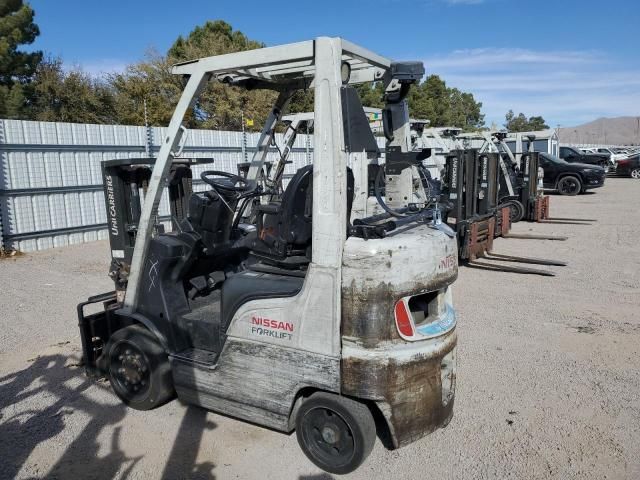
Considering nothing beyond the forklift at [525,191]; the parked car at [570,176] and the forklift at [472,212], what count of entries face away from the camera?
0

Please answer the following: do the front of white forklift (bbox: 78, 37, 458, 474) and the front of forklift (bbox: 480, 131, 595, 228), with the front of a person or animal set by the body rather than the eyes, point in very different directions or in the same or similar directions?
very different directions

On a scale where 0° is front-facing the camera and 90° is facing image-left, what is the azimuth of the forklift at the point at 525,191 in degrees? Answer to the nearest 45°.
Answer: approximately 315°

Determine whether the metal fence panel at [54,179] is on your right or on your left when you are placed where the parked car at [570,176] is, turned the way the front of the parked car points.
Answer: on your right

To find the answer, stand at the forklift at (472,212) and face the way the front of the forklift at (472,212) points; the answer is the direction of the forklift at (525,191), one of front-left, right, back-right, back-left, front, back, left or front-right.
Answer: back-left

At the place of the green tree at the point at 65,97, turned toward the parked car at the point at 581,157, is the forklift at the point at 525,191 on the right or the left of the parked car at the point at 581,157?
right

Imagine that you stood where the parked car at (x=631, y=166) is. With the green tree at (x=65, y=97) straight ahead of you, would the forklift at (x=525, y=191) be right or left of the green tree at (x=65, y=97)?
left

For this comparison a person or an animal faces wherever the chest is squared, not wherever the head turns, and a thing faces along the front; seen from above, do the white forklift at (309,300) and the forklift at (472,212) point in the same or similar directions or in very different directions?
very different directions

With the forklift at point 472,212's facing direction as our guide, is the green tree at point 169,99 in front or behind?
behind

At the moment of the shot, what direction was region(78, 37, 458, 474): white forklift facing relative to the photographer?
facing away from the viewer and to the left of the viewer

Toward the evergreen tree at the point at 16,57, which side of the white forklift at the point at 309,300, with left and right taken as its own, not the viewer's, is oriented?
front

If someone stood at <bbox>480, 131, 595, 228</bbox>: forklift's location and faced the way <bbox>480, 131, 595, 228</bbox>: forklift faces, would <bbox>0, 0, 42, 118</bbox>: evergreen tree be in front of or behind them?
behind

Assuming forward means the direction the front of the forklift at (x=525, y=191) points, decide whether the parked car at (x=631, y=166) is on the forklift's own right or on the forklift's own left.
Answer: on the forklift's own left
